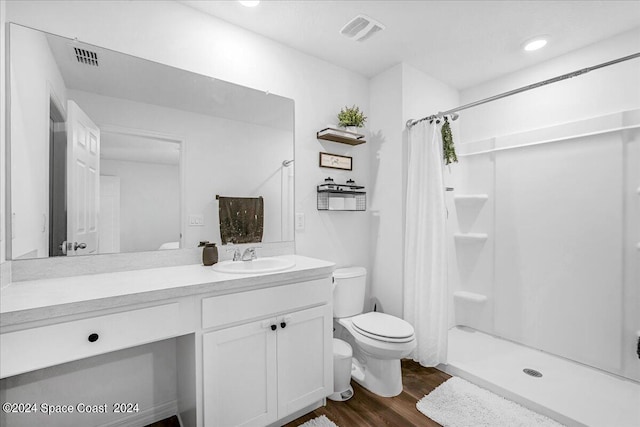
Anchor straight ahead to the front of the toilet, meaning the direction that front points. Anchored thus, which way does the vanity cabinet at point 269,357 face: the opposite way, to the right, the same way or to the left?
the same way

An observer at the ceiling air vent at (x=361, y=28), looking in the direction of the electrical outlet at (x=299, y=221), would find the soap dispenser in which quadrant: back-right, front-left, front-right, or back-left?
front-left

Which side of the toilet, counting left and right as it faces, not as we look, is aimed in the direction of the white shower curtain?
left

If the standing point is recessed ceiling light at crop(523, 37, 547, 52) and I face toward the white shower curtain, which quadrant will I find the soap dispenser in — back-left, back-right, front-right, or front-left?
front-left

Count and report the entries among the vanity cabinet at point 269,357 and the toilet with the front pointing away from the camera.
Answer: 0

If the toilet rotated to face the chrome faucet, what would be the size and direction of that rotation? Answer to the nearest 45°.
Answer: approximately 135° to its right

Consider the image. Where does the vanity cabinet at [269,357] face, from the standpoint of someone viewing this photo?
facing the viewer and to the right of the viewer

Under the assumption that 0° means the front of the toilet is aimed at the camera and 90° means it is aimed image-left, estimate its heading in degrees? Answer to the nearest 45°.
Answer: approximately 315°

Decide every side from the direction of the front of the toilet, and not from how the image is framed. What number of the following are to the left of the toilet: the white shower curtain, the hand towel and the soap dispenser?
1
